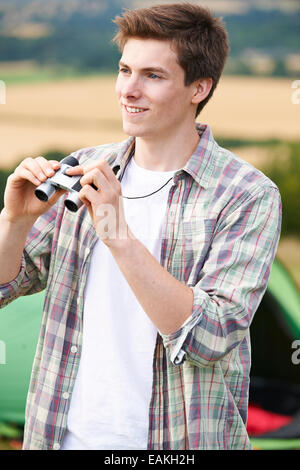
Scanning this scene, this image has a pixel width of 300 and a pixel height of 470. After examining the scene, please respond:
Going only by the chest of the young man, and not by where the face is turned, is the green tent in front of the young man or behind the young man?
behind

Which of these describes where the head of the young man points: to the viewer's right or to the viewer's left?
to the viewer's left

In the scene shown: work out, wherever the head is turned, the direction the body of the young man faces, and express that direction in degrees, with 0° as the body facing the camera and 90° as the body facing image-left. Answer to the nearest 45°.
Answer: approximately 45°
